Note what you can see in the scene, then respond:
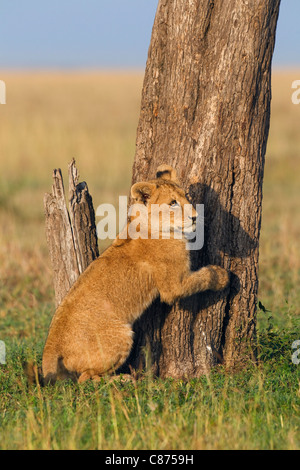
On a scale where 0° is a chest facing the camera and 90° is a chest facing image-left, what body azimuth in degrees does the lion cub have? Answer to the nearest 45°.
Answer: approximately 270°
